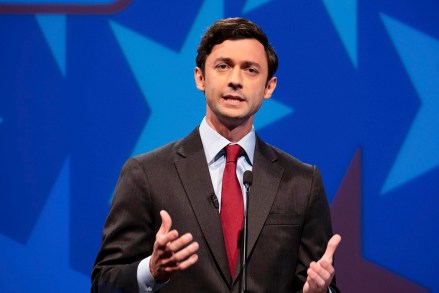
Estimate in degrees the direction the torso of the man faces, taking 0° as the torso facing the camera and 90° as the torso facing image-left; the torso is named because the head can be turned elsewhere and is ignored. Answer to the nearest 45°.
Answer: approximately 0°
